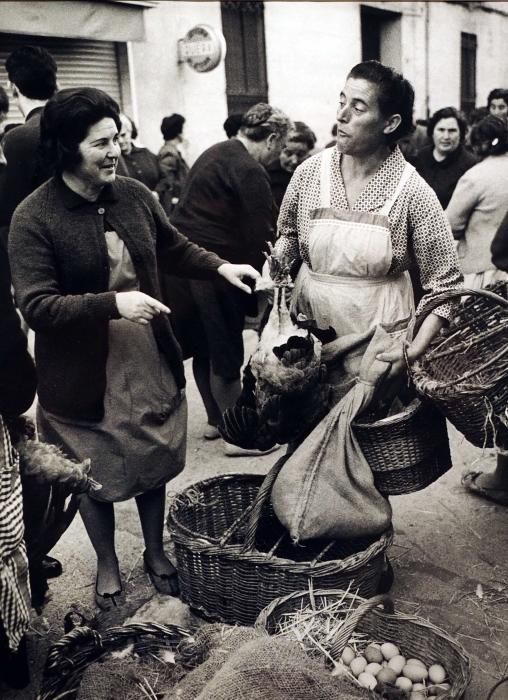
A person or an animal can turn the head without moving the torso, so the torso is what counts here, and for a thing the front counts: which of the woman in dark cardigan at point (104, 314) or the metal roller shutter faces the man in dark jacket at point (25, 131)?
the metal roller shutter

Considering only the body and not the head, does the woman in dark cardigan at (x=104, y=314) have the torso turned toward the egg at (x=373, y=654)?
yes

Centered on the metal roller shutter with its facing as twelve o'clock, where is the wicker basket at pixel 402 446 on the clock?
The wicker basket is roughly at 12 o'clock from the metal roller shutter.

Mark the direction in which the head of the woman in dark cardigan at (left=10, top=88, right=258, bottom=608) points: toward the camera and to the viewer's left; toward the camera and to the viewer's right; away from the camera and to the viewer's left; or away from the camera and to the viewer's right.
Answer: toward the camera and to the viewer's right

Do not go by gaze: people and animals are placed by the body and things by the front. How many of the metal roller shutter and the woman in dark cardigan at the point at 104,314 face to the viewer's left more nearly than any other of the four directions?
0

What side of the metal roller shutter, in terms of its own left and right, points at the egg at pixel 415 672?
front

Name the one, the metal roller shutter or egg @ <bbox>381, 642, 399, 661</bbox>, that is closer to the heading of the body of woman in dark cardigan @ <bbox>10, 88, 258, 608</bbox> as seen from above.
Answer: the egg

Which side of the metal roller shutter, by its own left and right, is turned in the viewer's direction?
front

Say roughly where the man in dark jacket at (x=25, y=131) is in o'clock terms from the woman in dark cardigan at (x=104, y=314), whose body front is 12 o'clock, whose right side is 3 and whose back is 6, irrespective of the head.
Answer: The man in dark jacket is roughly at 7 o'clock from the woman in dark cardigan.

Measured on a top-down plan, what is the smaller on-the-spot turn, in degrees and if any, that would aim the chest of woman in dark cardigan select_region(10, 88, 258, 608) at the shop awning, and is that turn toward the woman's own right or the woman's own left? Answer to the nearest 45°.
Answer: approximately 135° to the woman's own left

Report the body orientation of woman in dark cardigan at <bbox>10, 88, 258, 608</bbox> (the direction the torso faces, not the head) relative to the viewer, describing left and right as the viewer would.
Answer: facing the viewer and to the right of the viewer

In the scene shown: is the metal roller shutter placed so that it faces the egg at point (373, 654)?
yes

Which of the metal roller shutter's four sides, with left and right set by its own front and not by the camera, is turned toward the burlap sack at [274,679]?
front

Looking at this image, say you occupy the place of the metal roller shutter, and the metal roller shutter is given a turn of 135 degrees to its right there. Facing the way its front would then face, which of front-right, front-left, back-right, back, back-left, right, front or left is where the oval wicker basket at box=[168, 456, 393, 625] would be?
back-left

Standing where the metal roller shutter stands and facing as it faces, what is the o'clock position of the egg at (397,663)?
The egg is roughly at 12 o'clock from the metal roller shutter.

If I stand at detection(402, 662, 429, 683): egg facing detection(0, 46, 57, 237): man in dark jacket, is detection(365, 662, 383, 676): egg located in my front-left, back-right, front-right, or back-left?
front-left

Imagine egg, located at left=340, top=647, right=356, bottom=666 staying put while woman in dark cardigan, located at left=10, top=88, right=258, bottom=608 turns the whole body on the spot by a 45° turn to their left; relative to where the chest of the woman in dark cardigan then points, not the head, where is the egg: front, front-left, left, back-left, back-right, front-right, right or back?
front-right

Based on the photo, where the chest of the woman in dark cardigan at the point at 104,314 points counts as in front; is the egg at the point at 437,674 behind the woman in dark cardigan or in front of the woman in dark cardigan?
in front

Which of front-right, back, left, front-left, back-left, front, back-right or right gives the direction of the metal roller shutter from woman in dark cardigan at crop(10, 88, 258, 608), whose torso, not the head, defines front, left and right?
back-left

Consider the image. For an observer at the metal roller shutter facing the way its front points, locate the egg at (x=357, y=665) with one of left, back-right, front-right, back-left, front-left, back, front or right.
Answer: front

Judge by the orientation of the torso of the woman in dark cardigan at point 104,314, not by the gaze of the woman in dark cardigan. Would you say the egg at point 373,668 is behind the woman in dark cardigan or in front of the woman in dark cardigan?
in front
